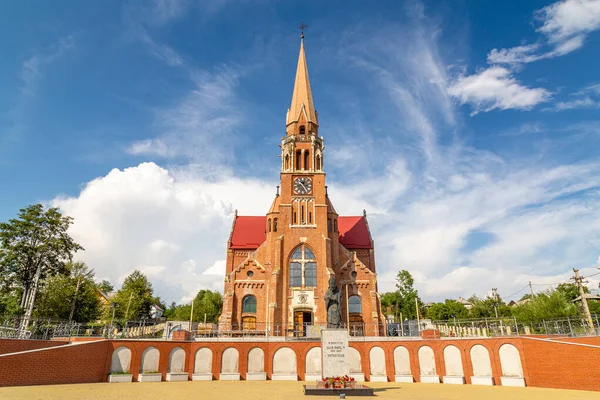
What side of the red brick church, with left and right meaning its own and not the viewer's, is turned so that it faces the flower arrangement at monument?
front

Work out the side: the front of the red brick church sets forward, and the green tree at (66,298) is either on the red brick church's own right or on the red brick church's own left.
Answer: on the red brick church's own right

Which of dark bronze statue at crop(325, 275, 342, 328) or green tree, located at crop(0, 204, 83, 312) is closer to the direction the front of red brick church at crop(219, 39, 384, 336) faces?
the dark bronze statue

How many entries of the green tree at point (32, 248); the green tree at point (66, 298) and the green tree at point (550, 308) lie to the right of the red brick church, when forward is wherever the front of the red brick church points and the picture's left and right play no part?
2

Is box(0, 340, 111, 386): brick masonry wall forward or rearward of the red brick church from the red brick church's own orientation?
forward

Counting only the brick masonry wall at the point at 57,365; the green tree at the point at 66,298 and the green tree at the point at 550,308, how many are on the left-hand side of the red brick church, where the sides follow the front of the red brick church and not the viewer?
1

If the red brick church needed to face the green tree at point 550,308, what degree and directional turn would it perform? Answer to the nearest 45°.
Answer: approximately 90° to its left

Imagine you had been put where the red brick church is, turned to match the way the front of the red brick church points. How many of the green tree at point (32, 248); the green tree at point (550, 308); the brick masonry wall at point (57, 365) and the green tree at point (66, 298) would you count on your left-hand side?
1

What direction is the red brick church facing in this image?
toward the camera

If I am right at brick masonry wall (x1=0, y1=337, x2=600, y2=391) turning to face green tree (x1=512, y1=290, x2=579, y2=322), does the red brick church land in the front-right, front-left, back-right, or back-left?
front-left

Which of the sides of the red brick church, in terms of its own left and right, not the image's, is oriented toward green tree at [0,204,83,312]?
right

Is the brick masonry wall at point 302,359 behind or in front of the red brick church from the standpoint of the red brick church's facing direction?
in front

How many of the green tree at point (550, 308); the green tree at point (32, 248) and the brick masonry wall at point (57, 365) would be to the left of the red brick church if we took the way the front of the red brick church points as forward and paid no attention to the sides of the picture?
1
